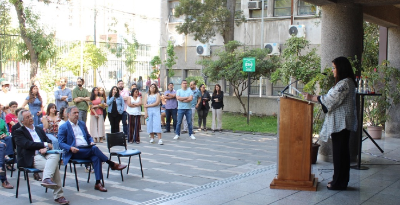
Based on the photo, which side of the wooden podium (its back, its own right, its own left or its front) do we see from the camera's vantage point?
left

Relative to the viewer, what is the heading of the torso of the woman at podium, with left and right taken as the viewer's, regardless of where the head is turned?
facing to the left of the viewer

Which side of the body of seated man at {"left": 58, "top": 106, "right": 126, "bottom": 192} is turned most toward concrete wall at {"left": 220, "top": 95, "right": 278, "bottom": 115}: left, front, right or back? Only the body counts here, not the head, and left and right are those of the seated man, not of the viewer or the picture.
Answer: left

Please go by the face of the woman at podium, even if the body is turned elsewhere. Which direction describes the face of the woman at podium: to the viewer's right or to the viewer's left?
to the viewer's left

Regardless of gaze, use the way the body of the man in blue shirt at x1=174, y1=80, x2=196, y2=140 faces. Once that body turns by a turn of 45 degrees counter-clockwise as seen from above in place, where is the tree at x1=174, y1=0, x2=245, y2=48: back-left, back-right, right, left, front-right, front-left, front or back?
back-left

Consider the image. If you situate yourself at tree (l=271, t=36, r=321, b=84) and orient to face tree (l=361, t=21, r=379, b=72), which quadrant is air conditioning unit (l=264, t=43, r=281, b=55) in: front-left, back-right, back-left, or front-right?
back-left

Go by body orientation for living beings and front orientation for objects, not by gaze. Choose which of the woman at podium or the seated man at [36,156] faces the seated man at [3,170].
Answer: the woman at podium

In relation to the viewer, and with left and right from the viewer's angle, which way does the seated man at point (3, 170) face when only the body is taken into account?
facing the viewer and to the right of the viewer

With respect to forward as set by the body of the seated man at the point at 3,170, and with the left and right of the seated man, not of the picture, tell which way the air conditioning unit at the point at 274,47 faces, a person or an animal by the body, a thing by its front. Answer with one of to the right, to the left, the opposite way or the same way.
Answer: to the right

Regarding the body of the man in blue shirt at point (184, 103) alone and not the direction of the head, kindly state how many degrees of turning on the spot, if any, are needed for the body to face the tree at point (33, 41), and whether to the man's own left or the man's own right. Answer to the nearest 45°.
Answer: approximately 135° to the man's own right

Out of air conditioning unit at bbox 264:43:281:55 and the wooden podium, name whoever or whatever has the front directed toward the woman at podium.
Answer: the air conditioning unit

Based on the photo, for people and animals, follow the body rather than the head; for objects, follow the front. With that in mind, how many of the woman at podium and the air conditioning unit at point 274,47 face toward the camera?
1

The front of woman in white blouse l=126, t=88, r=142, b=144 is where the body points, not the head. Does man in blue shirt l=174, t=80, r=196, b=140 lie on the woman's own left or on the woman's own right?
on the woman's own left
